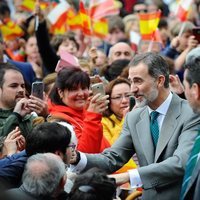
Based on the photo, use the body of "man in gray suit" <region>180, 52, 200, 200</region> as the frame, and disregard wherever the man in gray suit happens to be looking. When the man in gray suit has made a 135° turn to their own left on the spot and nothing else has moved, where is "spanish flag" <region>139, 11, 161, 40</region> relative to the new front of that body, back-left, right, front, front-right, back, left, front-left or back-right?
back-left

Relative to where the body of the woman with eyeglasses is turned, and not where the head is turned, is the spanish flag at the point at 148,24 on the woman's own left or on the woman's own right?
on the woman's own left

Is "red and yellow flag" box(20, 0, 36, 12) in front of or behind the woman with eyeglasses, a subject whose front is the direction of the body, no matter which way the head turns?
behind

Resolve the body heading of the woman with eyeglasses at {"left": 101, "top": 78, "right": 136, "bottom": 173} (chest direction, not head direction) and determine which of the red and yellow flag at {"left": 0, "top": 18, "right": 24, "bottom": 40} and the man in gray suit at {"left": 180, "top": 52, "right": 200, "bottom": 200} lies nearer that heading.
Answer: the man in gray suit

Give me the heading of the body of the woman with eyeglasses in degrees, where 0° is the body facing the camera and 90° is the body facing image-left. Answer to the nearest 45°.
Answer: approximately 315°

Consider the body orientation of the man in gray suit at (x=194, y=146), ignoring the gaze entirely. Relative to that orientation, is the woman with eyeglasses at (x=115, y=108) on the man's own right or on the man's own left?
on the man's own right

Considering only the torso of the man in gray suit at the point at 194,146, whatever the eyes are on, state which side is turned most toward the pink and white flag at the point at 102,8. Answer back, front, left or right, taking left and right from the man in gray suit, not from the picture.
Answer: right

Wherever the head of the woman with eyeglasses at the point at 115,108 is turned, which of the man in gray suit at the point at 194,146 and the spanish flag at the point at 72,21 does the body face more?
the man in gray suit

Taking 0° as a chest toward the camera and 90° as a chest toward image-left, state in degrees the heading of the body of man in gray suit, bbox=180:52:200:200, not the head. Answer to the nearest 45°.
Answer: approximately 90°

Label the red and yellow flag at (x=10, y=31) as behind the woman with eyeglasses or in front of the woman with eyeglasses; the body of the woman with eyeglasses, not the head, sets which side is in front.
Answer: behind
